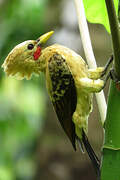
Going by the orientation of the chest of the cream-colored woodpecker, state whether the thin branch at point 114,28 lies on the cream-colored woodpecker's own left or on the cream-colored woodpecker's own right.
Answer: on the cream-colored woodpecker's own right

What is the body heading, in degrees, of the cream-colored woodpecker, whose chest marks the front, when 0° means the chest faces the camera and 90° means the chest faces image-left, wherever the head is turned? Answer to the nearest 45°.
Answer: approximately 270°
